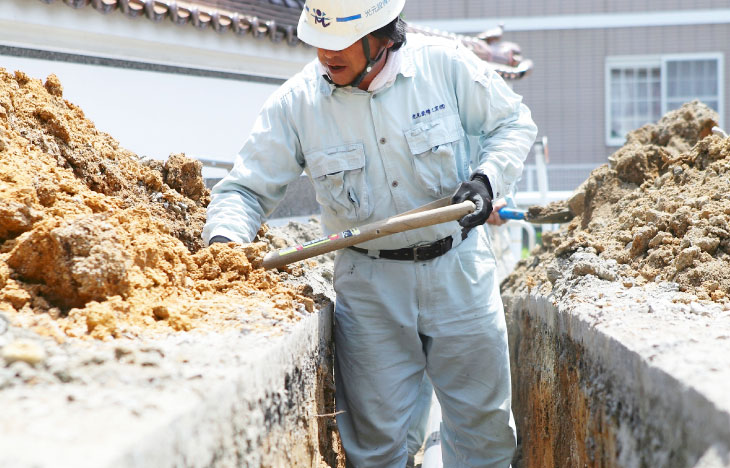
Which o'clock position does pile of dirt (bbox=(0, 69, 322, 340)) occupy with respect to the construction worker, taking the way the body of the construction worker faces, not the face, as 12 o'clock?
The pile of dirt is roughly at 2 o'clock from the construction worker.

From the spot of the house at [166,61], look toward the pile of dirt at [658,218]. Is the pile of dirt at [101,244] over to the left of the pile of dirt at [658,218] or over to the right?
right

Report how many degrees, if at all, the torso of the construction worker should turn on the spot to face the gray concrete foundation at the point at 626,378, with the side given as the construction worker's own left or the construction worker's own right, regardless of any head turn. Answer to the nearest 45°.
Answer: approximately 45° to the construction worker's own left

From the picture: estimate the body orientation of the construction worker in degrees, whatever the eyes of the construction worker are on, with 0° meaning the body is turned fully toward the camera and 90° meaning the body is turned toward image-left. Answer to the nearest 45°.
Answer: approximately 0°

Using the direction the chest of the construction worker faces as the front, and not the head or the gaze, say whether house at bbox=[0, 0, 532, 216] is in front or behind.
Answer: behind

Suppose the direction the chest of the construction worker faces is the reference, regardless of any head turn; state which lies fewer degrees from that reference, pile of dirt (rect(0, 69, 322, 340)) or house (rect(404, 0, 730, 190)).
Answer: the pile of dirt

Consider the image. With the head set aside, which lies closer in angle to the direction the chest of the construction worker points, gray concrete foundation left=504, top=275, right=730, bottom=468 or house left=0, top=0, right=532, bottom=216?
the gray concrete foundation

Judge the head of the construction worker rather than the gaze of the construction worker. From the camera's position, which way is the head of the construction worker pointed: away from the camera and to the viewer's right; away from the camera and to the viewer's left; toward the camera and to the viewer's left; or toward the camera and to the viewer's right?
toward the camera and to the viewer's left

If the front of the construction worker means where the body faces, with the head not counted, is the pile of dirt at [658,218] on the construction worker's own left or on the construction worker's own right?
on the construction worker's own left
